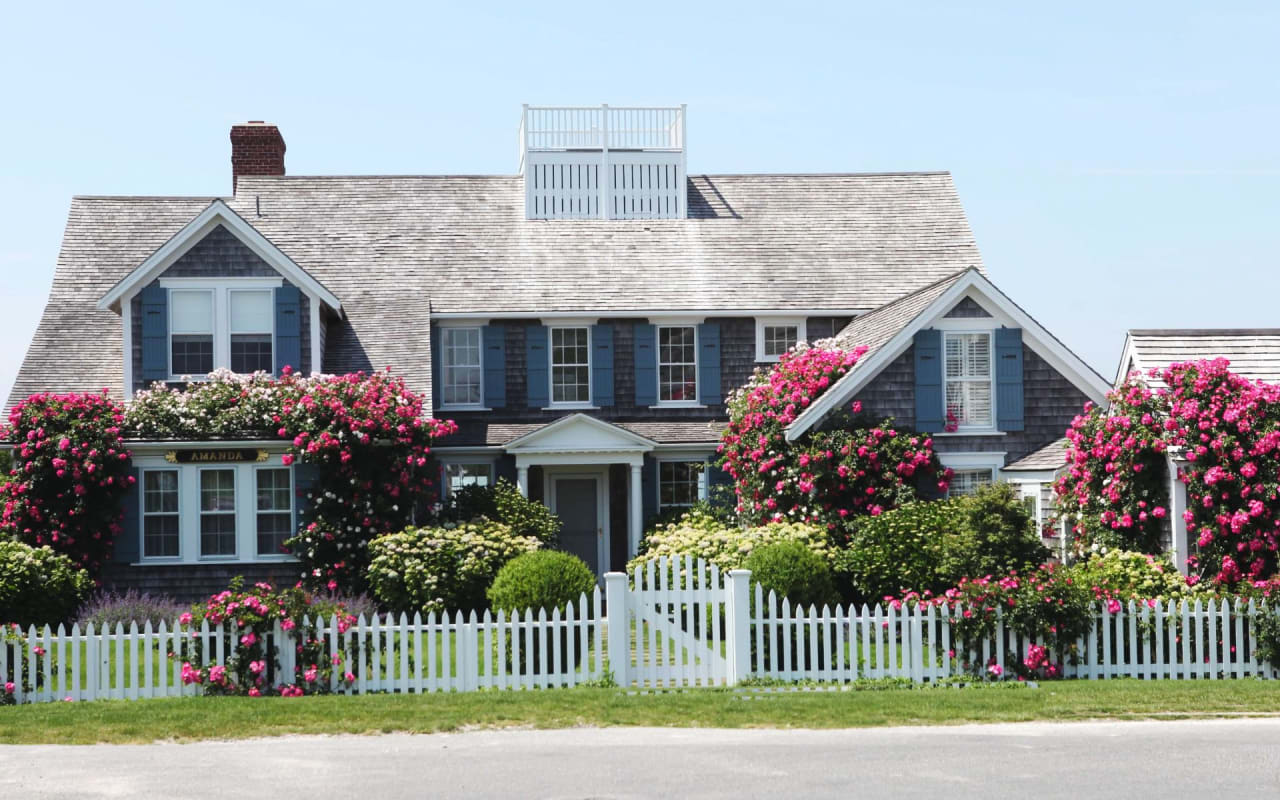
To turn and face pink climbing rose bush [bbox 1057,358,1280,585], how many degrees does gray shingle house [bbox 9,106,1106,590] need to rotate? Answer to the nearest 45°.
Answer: approximately 45° to its left

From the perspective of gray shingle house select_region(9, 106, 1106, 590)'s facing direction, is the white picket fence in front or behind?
in front

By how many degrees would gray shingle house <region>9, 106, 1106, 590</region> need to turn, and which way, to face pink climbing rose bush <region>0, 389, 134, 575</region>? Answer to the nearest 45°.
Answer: approximately 45° to its right

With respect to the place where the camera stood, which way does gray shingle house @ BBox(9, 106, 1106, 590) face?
facing the viewer

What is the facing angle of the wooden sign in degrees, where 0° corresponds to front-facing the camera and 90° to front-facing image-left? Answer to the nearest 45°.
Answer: approximately 0°

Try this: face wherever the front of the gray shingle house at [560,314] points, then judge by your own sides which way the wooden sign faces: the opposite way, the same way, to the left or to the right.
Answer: the same way
